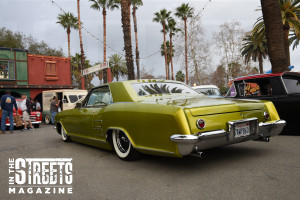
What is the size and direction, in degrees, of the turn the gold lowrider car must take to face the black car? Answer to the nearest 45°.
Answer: approximately 90° to its right

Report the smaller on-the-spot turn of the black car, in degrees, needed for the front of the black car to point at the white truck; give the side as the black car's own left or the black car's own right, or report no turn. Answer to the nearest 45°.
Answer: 0° — it already faces it

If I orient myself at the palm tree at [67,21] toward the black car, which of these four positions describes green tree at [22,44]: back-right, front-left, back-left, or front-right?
back-right

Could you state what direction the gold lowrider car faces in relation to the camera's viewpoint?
facing away from the viewer and to the left of the viewer

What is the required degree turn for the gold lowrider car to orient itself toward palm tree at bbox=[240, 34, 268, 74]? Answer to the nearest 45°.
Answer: approximately 45° to its right

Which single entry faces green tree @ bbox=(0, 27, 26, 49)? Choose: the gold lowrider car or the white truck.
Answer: the gold lowrider car
